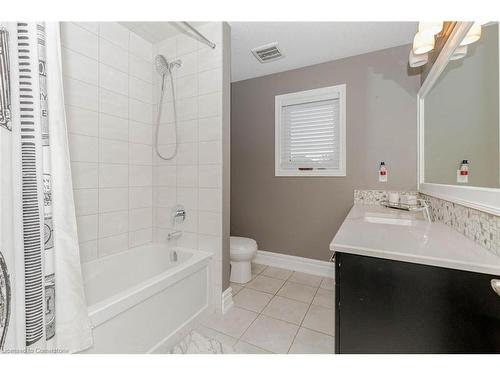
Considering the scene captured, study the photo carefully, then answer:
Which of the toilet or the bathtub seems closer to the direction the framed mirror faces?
the bathtub

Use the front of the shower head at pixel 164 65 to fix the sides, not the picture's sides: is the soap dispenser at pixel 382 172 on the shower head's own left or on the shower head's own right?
on the shower head's own left

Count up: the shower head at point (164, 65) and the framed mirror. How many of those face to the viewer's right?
0

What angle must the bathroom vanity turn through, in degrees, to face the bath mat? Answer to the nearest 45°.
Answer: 0° — it already faces it

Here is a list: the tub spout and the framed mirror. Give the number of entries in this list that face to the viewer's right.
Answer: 0

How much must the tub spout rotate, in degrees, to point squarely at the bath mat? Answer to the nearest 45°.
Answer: approximately 45° to its left

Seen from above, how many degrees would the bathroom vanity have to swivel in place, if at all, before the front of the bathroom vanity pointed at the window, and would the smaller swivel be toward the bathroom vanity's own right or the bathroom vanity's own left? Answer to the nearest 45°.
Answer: approximately 45° to the bathroom vanity's own right

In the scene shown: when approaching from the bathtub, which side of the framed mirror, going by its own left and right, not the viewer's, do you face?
front

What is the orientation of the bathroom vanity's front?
to the viewer's left

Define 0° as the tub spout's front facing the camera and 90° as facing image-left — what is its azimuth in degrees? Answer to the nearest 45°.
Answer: approximately 45°

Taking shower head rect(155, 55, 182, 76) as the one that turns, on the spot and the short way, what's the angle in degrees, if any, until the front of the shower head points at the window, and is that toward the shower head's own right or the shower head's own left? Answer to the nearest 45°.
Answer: approximately 135° to the shower head's own left
